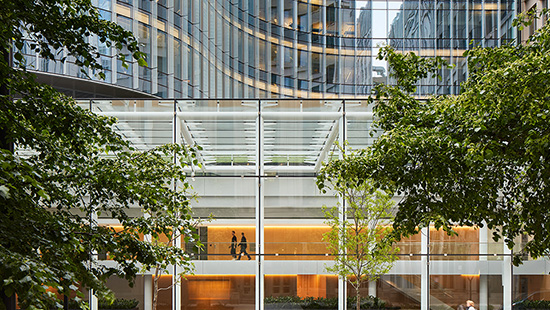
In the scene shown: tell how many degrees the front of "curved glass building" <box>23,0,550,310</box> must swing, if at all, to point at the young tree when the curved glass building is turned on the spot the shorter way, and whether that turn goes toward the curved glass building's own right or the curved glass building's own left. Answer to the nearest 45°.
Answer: approximately 45° to the curved glass building's own left

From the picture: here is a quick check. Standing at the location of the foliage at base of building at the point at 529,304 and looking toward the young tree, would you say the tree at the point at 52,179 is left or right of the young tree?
left

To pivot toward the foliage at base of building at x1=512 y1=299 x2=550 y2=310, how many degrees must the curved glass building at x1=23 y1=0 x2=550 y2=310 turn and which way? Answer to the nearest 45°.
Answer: approximately 90° to its left

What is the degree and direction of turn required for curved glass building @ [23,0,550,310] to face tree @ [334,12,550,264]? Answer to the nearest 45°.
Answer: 0° — it already faces it

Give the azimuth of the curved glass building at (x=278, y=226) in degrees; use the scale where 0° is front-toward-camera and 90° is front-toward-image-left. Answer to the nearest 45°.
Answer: approximately 0°
